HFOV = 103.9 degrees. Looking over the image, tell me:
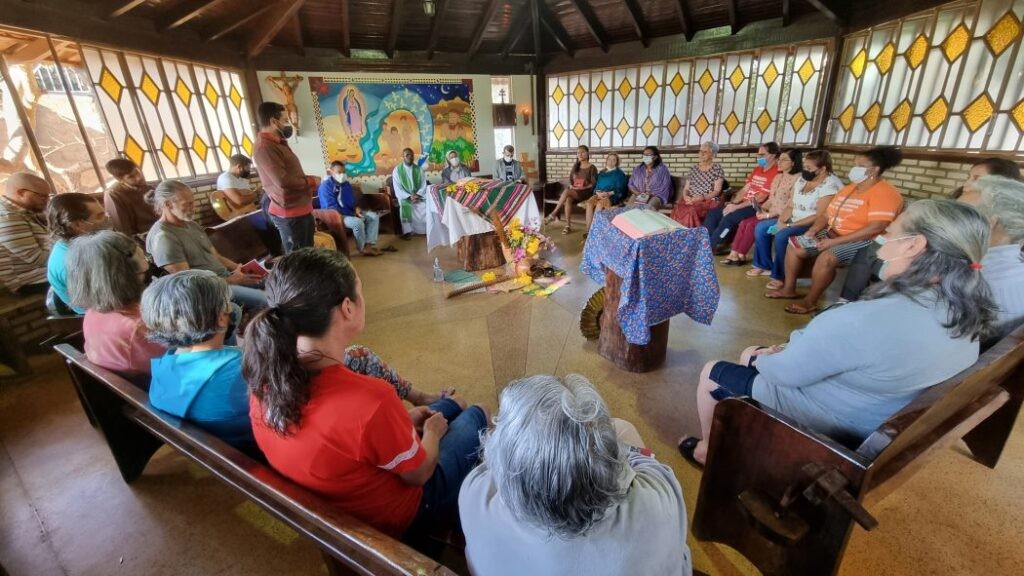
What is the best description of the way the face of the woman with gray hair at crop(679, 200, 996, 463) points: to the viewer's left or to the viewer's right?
to the viewer's left

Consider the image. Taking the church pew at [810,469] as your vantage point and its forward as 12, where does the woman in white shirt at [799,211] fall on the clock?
The woman in white shirt is roughly at 1 o'clock from the church pew.

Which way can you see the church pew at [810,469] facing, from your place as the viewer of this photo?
facing away from the viewer and to the left of the viewer

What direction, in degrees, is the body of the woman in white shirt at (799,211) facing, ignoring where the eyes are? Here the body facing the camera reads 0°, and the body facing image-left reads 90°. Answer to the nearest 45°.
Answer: approximately 45°

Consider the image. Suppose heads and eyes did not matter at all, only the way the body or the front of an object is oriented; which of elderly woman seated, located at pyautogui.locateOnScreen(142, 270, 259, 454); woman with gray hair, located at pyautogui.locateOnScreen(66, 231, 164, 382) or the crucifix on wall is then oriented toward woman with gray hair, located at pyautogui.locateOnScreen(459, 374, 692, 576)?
the crucifix on wall

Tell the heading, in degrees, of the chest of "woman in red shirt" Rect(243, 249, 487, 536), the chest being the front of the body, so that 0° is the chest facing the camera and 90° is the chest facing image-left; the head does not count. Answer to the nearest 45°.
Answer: approximately 225°

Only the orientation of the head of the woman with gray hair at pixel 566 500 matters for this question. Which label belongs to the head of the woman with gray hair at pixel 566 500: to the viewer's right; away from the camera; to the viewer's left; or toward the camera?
away from the camera

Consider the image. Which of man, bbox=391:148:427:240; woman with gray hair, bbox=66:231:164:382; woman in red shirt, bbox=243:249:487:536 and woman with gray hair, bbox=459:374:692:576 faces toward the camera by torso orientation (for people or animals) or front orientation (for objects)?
the man

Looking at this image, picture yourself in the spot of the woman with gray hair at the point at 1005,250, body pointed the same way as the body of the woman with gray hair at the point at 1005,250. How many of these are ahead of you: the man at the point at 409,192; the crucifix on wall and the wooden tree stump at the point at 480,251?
3

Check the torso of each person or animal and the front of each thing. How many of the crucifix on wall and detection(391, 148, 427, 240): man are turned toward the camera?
2

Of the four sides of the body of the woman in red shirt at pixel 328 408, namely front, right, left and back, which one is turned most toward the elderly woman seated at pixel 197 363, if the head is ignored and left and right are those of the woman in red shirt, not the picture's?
left

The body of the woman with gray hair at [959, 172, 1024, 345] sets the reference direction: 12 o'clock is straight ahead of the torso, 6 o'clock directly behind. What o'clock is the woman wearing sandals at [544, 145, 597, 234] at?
The woman wearing sandals is roughly at 1 o'clock from the woman with gray hair.
